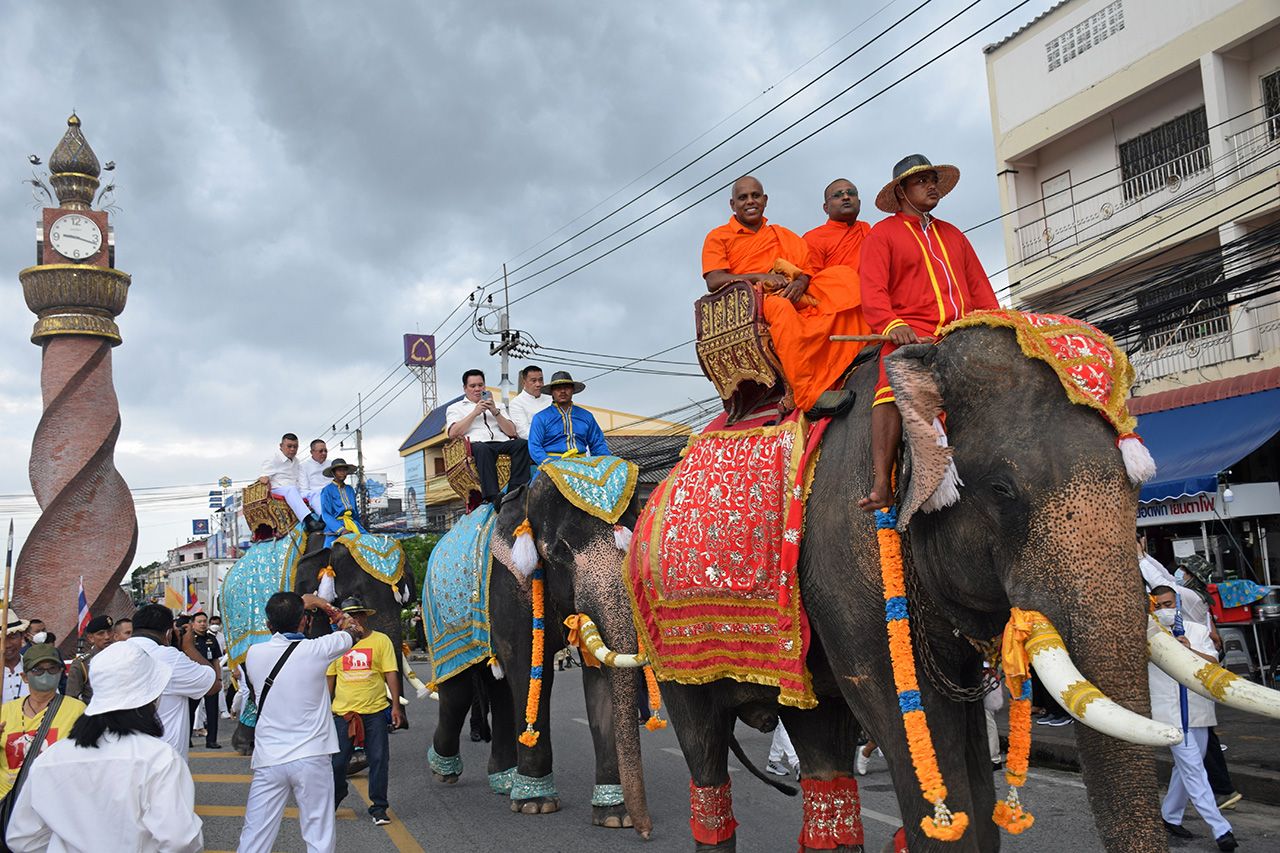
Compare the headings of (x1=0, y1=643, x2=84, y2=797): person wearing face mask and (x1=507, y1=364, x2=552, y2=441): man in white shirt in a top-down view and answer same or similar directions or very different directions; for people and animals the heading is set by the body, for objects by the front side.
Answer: same or similar directions

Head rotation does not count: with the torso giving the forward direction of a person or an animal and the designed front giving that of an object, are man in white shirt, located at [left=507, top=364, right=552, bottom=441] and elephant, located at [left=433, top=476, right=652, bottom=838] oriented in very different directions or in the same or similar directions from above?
same or similar directions

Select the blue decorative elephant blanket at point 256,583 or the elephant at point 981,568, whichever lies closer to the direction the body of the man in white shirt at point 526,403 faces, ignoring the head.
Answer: the elephant

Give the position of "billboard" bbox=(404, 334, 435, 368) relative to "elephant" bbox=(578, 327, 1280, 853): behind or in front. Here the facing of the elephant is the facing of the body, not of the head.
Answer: behind

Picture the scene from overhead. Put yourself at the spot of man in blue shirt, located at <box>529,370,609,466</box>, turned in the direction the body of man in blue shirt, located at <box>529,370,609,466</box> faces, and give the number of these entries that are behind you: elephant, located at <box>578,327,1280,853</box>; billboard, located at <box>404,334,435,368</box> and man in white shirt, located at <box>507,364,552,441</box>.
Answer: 2

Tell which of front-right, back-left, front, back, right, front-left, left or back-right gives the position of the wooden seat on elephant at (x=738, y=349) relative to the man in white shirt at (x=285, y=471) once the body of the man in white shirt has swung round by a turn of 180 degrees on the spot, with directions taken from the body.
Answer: back-left

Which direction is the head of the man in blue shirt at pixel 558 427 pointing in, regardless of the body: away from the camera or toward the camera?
toward the camera

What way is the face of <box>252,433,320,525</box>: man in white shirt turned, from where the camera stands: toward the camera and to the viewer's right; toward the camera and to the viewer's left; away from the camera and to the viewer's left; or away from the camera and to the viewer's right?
toward the camera and to the viewer's right

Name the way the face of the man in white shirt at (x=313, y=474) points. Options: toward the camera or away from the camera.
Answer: toward the camera

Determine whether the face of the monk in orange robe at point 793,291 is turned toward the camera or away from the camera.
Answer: toward the camera

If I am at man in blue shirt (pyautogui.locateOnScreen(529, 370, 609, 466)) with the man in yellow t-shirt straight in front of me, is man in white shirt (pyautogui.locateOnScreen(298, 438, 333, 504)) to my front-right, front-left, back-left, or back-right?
front-right

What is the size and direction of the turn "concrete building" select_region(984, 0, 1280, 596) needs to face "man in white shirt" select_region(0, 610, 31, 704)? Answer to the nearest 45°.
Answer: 0° — it already faces them

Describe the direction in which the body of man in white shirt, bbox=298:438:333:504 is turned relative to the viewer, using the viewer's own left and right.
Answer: facing the viewer and to the right of the viewer

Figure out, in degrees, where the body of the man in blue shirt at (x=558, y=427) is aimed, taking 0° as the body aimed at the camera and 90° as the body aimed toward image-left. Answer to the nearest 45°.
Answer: approximately 0°

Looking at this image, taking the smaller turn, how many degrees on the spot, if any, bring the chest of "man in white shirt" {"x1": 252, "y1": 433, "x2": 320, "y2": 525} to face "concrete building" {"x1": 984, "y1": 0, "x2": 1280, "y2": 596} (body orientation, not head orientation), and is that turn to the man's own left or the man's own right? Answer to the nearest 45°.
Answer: approximately 45° to the man's own left

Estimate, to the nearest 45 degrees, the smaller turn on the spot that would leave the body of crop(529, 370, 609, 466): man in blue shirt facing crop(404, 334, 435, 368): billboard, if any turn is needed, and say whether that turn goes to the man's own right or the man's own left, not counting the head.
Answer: approximately 180°

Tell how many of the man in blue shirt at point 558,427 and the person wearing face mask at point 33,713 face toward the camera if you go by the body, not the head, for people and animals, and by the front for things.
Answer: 2

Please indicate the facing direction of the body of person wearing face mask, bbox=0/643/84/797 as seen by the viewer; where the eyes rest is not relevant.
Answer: toward the camera

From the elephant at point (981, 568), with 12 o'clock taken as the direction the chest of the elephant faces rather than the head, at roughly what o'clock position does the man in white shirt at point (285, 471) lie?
The man in white shirt is roughly at 6 o'clock from the elephant.
